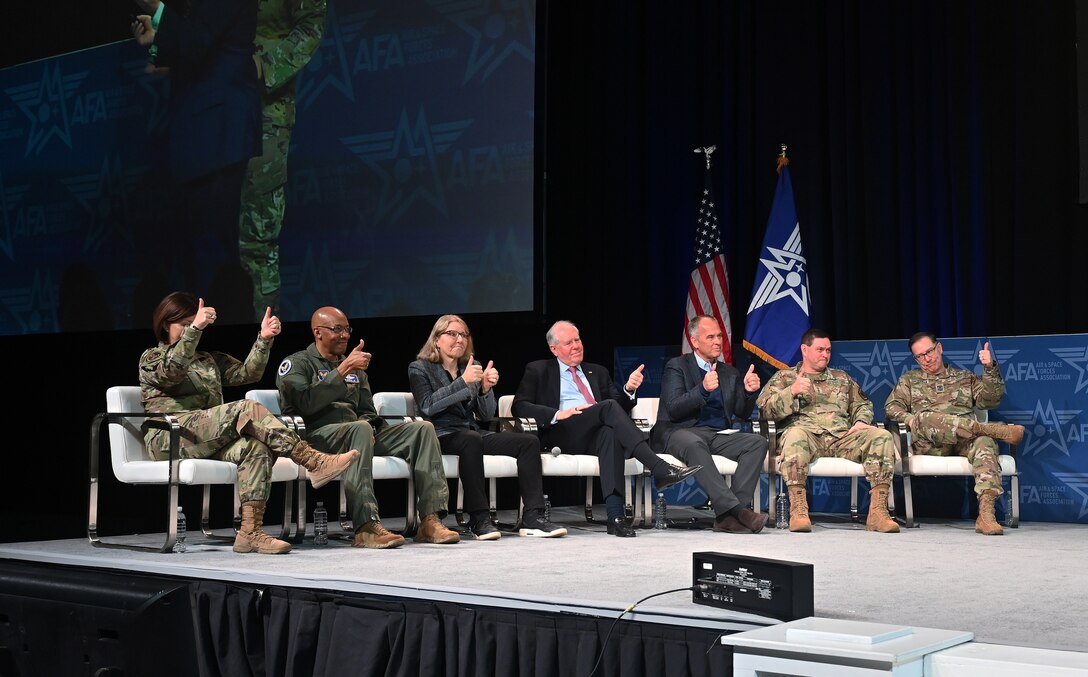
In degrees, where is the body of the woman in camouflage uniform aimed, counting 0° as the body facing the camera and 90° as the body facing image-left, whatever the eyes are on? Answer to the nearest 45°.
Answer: approximately 315°

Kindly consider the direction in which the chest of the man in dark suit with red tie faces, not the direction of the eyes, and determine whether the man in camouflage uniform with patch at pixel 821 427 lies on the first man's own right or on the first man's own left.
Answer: on the first man's own left

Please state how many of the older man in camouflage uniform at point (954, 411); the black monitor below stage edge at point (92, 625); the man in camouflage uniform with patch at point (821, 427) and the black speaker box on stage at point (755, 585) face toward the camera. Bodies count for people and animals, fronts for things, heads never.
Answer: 2

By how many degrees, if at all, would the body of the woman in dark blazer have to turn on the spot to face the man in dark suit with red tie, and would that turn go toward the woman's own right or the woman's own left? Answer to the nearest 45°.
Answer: approximately 90° to the woman's own left

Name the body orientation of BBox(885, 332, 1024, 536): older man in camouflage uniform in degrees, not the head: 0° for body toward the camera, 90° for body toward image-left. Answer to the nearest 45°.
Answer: approximately 0°

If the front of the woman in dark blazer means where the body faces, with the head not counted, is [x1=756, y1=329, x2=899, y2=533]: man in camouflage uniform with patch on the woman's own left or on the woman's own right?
on the woman's own left

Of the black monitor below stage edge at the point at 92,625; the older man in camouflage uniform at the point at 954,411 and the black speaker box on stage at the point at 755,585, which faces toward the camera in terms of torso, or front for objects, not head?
the older man in camouflage uniform

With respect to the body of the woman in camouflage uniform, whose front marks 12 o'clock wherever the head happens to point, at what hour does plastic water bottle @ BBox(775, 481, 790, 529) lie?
The plastic water bottle is roughly at 10 o'clock from the woman in camouflage uniform.

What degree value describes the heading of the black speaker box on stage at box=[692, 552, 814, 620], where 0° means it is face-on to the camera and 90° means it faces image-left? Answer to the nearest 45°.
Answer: approximately 225°

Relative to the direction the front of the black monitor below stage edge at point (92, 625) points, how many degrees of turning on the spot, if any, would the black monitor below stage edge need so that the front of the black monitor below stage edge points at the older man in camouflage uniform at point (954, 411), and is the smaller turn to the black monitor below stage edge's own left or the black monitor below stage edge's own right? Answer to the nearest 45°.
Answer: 0° — it already faces them

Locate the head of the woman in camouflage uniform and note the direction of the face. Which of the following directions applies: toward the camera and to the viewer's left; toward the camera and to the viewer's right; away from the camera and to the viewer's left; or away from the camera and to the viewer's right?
toward the camera and to the viewer's right

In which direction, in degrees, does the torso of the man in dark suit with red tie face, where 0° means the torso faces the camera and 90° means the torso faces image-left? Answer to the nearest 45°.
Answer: approximately 315°

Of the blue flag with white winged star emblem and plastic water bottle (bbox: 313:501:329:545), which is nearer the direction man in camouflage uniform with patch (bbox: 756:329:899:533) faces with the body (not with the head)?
the plastic water bottle
